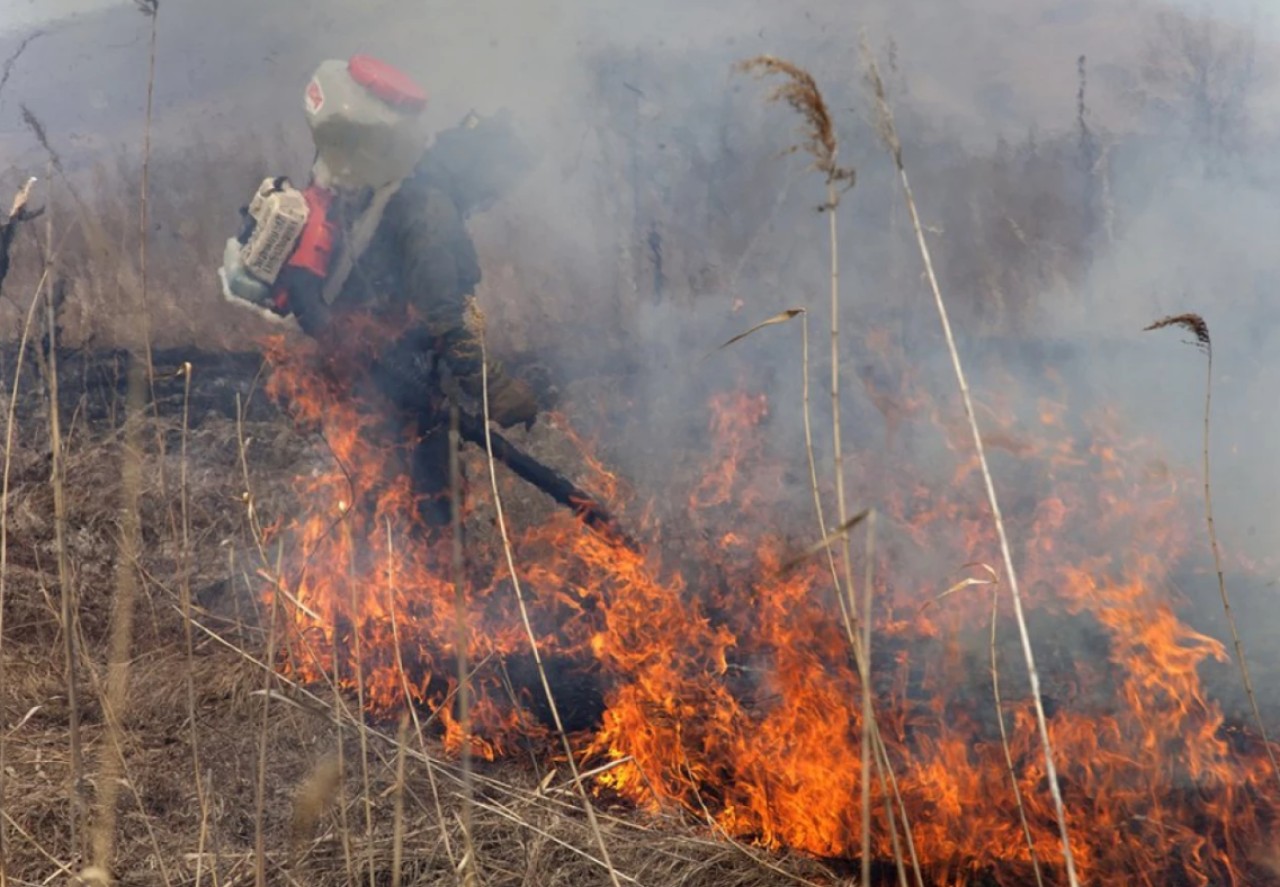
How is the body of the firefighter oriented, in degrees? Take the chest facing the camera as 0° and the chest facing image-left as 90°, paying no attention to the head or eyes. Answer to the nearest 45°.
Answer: approximately 270°
